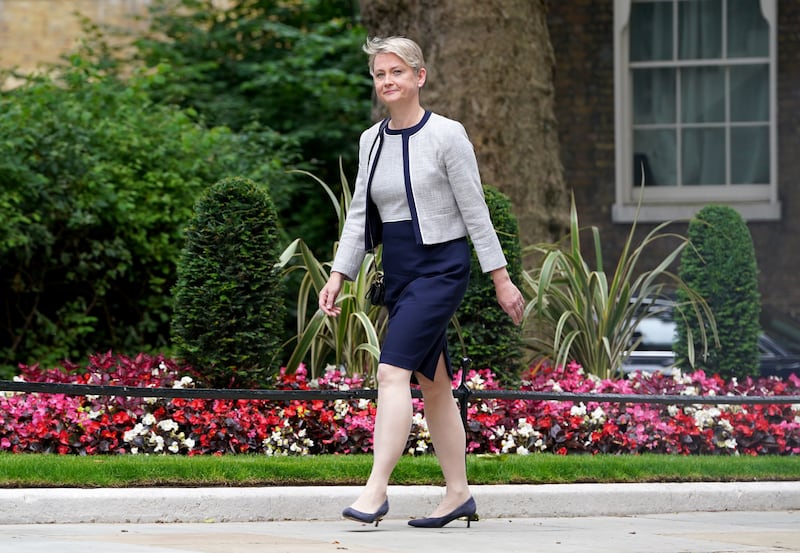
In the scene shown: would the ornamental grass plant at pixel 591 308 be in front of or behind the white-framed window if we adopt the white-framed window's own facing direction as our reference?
in front

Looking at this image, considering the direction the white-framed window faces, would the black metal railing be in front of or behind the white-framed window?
in front

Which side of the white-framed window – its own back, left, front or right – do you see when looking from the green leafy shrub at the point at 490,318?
front

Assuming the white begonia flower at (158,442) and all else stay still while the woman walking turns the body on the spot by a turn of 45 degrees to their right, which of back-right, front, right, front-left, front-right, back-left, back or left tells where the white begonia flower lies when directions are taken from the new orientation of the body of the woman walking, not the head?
front-right

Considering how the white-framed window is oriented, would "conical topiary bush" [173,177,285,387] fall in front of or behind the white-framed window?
in front

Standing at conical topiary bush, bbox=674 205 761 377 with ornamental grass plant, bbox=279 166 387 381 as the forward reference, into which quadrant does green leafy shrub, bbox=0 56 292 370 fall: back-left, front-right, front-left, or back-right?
front-right

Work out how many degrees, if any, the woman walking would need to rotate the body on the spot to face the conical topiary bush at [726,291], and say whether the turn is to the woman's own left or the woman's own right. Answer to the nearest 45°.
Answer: approximately 180°

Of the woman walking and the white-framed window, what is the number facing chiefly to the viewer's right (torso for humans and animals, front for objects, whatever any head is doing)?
0

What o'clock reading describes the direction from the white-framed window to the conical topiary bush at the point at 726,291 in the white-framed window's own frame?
The conical topiary bush is roughly at 12 o'clock from the white-framed window.

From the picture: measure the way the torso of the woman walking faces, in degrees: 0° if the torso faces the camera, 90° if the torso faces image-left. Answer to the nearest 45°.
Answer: approximately 45°

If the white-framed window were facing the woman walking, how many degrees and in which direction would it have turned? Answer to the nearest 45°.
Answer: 0° — it already faces them

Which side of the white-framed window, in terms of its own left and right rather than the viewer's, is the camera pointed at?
front
